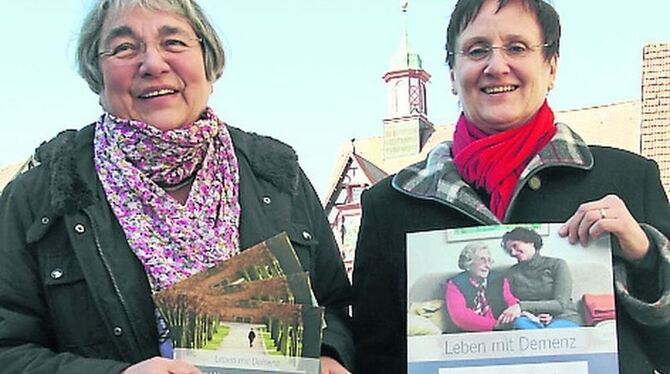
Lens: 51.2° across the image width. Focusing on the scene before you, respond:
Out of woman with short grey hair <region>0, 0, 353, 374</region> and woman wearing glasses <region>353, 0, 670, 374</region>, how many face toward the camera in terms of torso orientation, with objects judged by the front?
2

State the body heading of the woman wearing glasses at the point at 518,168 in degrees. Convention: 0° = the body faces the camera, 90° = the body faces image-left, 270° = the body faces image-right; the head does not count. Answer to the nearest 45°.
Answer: approximately 0°

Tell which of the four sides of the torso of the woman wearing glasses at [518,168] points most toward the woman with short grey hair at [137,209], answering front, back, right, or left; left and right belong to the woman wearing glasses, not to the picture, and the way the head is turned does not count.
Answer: right

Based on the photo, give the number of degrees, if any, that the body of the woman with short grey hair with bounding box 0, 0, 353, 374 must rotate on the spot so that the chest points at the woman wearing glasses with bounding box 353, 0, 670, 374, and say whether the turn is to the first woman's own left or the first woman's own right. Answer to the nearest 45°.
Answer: approximately 90° to the first woman's own left
